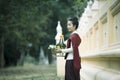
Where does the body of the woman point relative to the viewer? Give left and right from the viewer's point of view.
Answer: facing to the left of the viewer
